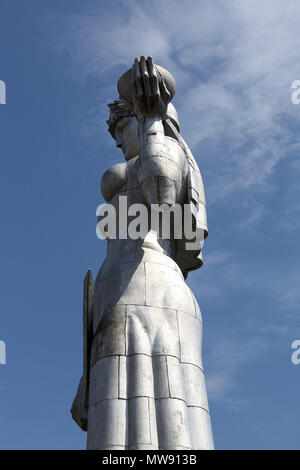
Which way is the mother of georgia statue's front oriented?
to the viewer's left
